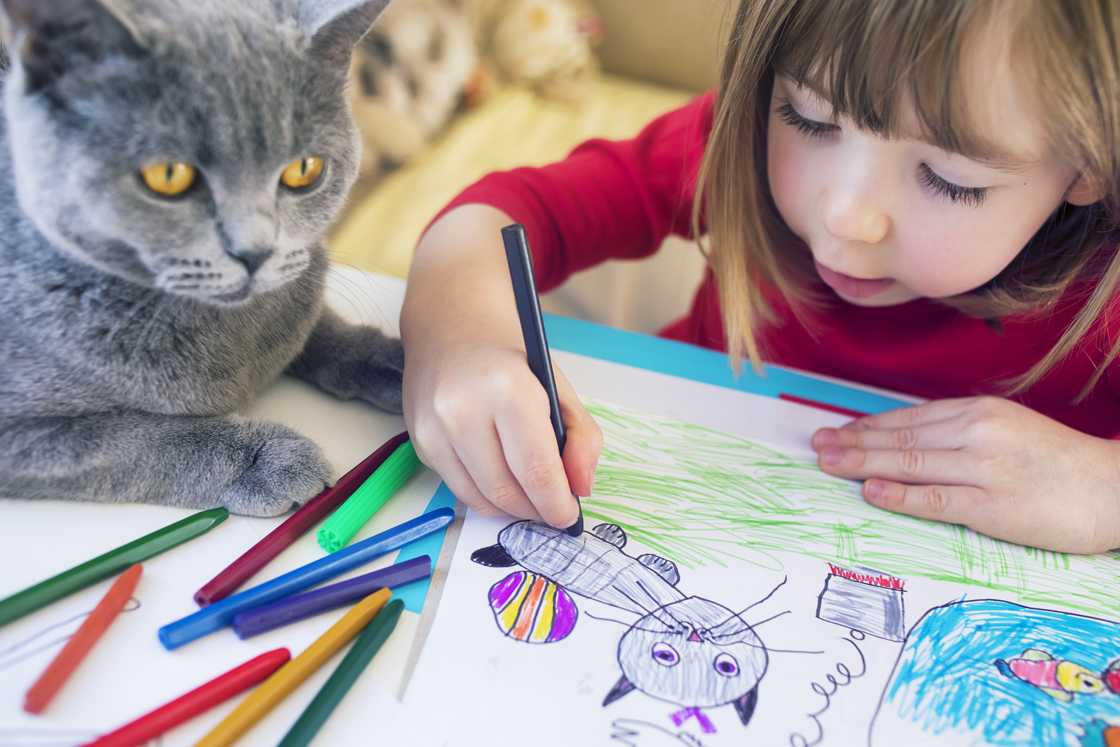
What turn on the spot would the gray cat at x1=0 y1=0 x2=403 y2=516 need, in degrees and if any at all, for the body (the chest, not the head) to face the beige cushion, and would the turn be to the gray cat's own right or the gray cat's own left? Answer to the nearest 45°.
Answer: approximately 90° to the gray cat's own left

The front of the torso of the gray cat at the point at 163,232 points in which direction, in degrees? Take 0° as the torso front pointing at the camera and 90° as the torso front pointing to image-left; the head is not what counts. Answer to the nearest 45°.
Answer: approximately 315°

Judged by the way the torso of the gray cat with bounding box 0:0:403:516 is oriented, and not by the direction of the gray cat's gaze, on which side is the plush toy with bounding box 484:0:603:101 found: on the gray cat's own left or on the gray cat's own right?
on the gray cat's own left
